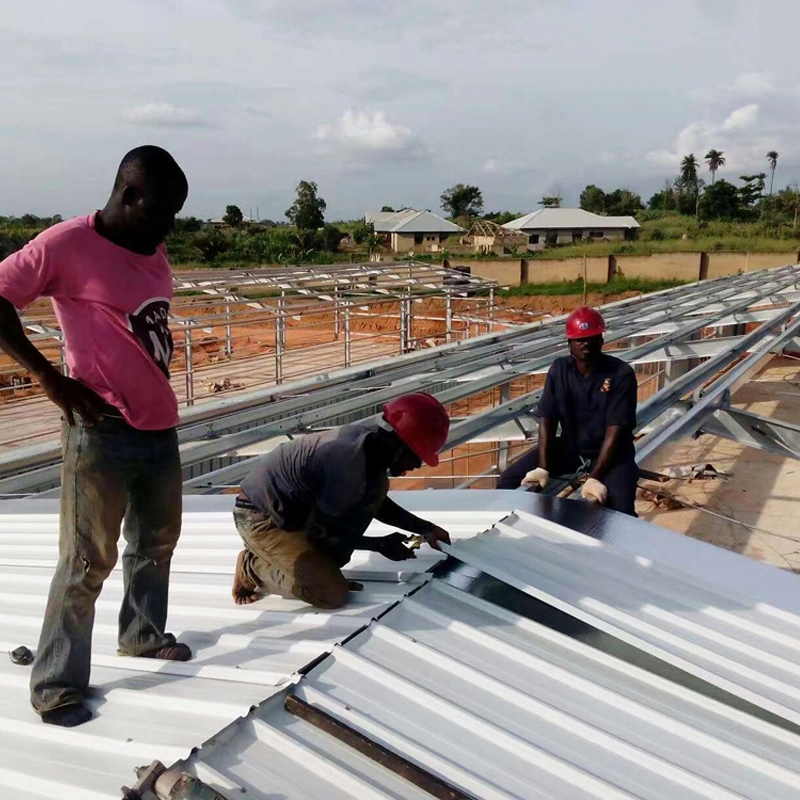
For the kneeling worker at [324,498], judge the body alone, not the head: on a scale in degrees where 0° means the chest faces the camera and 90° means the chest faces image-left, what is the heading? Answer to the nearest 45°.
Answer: approximately 270°

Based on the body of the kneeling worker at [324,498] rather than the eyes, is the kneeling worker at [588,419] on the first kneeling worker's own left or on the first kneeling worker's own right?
on the first kneeling worker's own left

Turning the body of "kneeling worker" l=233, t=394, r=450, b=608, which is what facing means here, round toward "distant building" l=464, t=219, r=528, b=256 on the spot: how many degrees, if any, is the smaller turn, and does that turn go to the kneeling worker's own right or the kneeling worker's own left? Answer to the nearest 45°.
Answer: approximately 90° to the kneeling worker's own left

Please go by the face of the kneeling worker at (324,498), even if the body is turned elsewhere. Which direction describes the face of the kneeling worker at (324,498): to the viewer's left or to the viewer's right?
to the viewer's right

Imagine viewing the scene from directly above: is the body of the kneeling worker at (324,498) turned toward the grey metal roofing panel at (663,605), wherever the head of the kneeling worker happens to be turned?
yes

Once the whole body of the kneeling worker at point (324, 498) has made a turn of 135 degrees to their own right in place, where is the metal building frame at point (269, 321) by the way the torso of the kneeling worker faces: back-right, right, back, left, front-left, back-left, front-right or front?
back-right

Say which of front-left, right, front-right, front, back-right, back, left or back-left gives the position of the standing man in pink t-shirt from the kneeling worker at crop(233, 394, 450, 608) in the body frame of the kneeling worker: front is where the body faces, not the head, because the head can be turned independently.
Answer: back-right

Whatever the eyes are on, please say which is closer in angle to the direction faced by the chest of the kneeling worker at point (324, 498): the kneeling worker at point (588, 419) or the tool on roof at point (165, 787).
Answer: the kneeling worker
